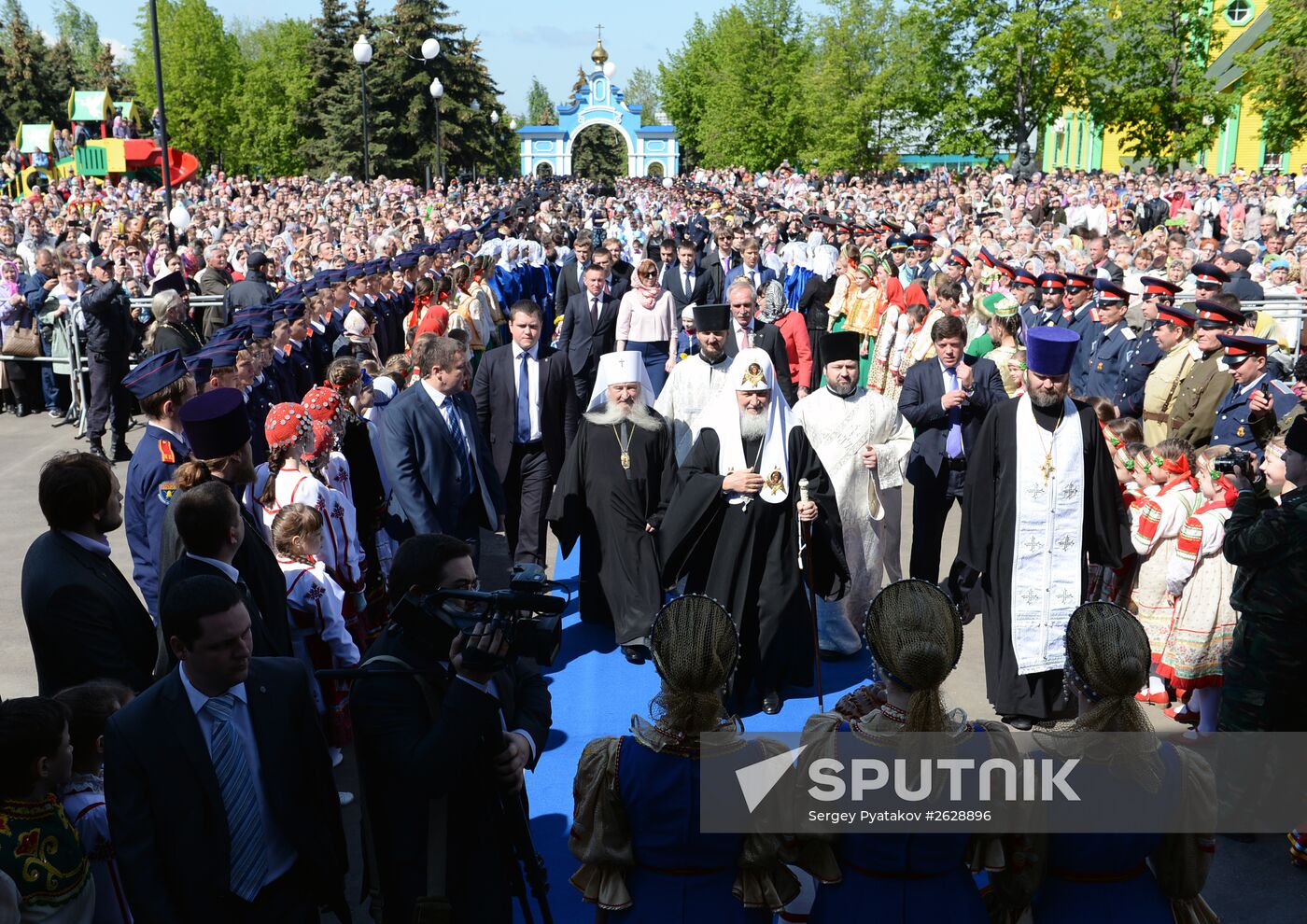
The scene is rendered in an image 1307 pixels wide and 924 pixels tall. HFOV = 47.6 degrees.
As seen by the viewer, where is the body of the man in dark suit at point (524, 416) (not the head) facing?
toward the camera

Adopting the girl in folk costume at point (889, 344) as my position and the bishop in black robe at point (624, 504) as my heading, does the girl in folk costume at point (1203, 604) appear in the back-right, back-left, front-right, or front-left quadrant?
front-left

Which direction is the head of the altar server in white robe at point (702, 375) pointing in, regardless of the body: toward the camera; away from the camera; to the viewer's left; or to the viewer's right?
toward the camera

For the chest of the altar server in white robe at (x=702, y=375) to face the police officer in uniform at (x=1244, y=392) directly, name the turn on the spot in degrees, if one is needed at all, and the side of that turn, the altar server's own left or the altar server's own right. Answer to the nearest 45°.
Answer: approximately 90° to the altar server's own left

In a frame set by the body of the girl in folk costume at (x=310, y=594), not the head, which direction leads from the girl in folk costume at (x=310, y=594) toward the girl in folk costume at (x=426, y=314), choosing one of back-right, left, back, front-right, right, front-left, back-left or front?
left

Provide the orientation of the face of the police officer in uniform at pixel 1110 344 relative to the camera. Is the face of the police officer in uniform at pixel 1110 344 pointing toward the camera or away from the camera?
toward the camera

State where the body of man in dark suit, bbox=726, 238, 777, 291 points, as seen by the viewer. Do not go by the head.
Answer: toward the camera

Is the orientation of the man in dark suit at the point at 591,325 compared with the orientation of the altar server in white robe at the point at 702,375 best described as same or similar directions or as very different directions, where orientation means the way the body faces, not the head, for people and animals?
same or similar directions

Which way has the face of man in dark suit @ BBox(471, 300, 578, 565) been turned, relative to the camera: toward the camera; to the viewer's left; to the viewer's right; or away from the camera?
toward the camera

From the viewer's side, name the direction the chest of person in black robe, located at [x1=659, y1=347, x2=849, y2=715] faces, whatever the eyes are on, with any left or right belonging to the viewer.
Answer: facing the viewer

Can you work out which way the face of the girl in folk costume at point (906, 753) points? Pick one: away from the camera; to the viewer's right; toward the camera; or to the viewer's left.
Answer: away from the camera

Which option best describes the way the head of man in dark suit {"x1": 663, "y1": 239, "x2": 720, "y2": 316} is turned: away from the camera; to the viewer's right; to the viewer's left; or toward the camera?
toward the camera

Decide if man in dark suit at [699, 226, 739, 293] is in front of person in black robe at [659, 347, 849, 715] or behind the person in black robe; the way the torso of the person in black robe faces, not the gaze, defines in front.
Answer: behind

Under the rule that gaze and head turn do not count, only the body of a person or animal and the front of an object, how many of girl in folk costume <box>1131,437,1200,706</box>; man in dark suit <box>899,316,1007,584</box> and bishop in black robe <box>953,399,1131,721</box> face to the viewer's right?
0

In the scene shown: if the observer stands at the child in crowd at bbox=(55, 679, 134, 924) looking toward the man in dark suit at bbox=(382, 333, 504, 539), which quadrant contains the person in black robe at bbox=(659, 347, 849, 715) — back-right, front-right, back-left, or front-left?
front-right

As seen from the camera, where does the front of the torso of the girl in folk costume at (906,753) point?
away from the camera

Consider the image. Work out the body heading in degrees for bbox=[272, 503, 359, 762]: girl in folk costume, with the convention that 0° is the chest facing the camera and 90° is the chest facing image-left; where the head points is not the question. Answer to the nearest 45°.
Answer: approximately 270°

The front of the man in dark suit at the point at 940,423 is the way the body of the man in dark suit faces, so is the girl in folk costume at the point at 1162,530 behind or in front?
in front
